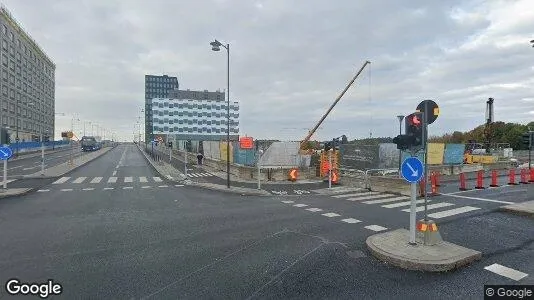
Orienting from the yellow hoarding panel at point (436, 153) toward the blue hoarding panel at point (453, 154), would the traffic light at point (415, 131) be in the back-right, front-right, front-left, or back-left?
back-right

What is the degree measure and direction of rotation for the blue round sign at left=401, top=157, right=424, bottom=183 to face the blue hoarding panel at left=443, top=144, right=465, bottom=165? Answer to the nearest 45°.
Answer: approximately 180°

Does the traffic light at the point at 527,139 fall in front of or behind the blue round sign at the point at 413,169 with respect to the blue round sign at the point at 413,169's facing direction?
behind

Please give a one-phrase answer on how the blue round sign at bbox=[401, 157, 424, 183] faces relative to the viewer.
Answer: facing the viewer
